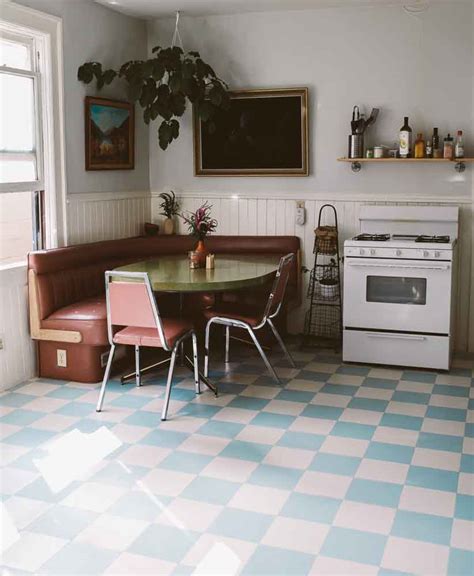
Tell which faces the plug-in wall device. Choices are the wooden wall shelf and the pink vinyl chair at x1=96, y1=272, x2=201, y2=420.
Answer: the pink vinyl chair

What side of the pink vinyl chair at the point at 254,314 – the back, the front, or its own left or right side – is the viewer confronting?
left

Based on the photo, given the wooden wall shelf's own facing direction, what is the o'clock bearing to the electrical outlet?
The electrical outlet is roughly at 2 o'clock from the wooden wall shelf.

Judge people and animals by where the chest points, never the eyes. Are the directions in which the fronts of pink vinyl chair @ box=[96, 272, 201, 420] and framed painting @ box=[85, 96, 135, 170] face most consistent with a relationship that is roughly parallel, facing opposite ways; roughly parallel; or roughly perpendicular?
roughly perpendicular

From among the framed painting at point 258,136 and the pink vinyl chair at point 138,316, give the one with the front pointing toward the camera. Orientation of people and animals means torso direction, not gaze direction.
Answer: the framed painting

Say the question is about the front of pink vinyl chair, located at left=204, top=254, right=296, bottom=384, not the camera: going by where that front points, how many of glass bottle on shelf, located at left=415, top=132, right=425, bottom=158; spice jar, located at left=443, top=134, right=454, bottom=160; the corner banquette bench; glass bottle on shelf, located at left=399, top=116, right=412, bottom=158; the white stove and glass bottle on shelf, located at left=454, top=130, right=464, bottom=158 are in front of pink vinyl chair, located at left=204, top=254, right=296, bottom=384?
1

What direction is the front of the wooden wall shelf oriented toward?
toward the camera

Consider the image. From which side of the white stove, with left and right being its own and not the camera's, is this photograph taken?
front

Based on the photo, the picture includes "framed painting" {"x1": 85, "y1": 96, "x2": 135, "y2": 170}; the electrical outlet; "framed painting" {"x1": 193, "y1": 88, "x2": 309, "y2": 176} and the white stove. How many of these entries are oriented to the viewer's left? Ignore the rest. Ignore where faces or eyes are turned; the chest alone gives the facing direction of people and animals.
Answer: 0

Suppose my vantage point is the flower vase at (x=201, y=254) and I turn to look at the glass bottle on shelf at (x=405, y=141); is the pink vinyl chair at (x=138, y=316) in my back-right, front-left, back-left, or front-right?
back-right

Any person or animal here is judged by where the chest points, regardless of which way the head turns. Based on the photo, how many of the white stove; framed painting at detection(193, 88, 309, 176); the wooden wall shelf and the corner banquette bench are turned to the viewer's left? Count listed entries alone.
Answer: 0

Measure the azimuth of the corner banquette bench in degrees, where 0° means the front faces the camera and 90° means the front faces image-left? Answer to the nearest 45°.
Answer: approximately 315°
